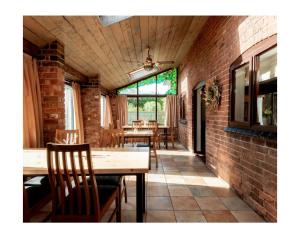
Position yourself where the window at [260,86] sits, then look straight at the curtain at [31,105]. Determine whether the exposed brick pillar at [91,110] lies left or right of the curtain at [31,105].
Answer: right

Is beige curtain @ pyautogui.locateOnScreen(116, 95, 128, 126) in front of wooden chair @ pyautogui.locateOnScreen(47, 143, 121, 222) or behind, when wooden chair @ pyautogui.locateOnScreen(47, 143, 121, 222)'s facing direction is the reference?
in front

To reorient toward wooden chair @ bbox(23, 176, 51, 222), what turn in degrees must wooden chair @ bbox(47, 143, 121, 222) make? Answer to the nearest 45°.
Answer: approximately 90° to its left

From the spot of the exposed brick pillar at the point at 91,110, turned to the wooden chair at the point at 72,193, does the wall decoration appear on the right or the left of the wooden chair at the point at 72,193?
left

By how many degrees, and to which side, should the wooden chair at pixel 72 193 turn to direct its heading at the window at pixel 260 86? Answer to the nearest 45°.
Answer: approximately 45° to its right

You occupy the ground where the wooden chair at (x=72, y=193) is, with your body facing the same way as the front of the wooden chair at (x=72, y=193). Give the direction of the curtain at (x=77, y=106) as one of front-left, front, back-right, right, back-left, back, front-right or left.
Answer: front-left

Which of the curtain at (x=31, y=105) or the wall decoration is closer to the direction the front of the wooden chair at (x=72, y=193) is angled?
the wall decoration

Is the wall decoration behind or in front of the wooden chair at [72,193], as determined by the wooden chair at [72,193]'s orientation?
in front

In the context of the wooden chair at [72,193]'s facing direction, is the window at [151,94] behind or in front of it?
in front

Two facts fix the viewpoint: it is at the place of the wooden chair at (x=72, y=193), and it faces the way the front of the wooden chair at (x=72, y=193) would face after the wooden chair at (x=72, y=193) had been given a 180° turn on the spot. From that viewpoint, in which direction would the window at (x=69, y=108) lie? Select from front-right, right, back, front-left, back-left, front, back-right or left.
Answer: back-right

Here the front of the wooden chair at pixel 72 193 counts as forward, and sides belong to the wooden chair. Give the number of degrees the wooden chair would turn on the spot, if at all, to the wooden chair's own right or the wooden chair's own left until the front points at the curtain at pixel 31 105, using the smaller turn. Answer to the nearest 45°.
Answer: approximately 45° to the wooden chair's own left

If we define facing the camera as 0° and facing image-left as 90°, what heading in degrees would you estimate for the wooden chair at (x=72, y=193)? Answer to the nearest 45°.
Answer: approximately 225°
